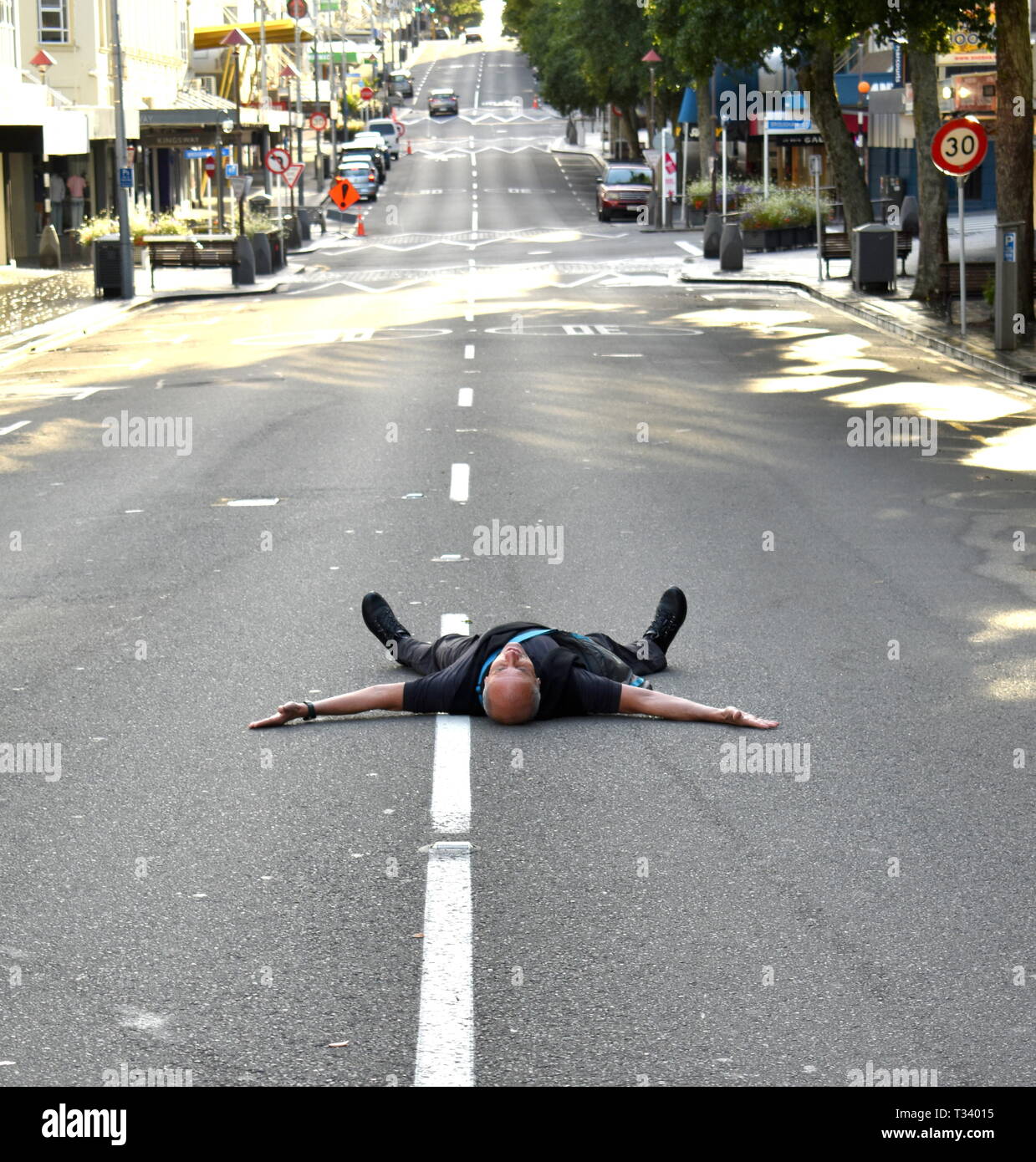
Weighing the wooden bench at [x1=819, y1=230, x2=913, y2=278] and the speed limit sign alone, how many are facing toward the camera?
2

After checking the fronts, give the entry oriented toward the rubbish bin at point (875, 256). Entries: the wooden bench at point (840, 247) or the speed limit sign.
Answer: the wooden bench

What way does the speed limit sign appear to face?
toward the camera

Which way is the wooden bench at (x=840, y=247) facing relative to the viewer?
toward the camera

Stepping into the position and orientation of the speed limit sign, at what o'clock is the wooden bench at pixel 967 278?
The wooden bench is roughly at 6 o'clock from the speed limit sign.

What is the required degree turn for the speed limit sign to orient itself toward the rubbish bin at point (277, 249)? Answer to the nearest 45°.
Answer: approximately 135° to its right

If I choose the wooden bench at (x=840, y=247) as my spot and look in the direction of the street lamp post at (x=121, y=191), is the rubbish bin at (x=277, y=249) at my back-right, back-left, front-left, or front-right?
front-right

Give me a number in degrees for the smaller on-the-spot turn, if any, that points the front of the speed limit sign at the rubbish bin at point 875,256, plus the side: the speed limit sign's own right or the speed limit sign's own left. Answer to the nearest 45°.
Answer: approximately 180°
